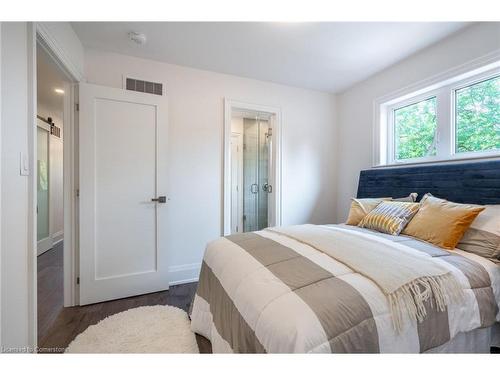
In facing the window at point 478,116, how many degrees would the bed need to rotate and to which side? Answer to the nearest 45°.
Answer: approximately 180°

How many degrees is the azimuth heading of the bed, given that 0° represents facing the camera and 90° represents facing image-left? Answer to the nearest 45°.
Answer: approximately 45°

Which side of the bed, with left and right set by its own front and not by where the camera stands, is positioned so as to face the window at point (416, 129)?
back

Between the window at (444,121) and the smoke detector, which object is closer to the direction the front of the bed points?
the smoke detector

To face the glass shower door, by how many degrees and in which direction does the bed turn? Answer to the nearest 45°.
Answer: approximately 90° to its right

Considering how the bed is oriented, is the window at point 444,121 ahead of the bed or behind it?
behind
